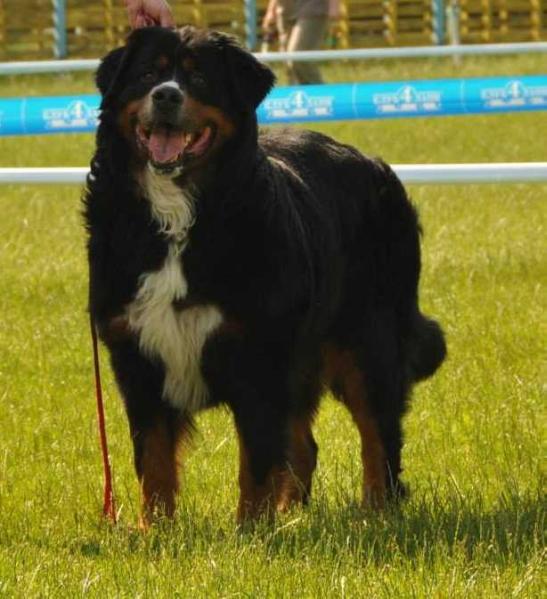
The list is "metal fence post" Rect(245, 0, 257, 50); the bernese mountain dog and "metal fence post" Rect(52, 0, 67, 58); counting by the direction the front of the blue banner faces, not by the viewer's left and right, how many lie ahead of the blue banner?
1

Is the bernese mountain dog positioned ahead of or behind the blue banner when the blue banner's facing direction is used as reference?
ahead

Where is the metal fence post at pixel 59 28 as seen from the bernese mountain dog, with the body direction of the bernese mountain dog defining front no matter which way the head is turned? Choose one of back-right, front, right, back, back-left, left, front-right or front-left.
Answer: back-right

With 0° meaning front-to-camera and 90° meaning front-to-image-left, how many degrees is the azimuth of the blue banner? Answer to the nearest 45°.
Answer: approximately 0°

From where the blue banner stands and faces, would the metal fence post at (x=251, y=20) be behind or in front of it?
behind

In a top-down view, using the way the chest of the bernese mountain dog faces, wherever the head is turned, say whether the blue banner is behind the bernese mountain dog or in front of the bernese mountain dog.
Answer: behind

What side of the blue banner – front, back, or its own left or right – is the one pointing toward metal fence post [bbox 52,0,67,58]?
back

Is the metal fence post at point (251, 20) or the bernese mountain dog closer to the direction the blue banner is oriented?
the bernese mountain dog
